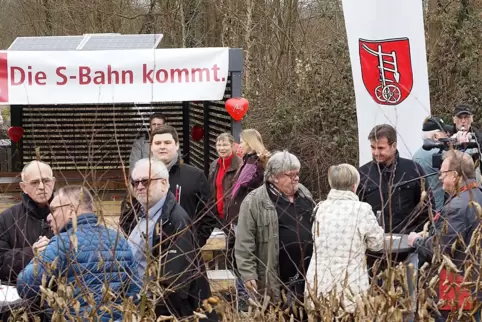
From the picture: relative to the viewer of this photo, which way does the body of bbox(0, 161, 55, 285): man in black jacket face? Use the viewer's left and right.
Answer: facing the viewer and to the right of the viewer

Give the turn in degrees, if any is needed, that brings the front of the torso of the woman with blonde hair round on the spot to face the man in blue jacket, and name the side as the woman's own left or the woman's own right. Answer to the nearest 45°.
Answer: approximately 90° to the woman's own left

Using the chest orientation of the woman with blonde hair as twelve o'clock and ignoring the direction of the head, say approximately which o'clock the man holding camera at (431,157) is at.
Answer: The man holding camera is roughly at 6 o'clock from the woman with blonde hair.

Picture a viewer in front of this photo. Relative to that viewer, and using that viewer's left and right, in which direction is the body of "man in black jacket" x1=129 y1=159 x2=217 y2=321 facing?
facing the viewer and to the left of the viewer

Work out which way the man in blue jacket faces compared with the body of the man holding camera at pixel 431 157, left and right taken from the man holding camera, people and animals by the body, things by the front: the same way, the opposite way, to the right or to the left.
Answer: the opposite way

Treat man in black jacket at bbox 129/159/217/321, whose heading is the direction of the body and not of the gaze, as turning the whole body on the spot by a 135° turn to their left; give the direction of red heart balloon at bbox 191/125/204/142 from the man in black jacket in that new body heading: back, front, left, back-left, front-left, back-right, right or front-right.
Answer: left
